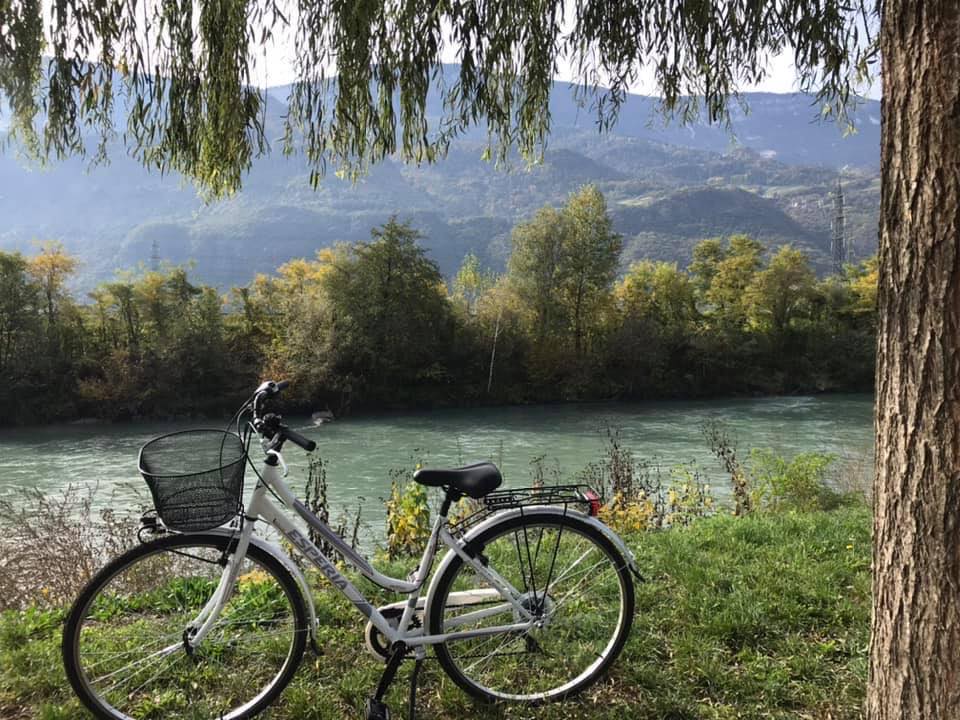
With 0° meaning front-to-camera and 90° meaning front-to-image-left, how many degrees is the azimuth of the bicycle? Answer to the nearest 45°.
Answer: approximately 90°
